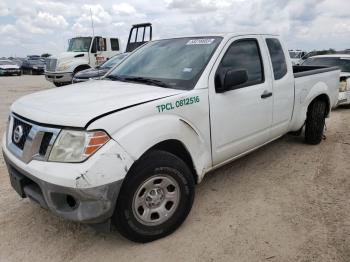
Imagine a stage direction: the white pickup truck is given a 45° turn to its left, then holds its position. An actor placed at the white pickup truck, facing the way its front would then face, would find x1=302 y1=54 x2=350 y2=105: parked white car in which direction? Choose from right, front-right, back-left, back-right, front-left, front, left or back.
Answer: back-left

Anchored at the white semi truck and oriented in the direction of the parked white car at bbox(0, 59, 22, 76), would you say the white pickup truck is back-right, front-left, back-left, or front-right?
back-left

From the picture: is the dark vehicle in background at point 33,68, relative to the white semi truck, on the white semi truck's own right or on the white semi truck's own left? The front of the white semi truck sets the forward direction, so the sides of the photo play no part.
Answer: on the white semi truck's own right

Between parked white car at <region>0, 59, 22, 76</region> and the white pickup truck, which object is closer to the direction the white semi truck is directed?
the white pickup truck

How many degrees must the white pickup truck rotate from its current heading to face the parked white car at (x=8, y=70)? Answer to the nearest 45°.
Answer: approximately 90° to its right

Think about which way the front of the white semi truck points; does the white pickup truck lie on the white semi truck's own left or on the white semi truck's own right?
on the white semi truck's own left
